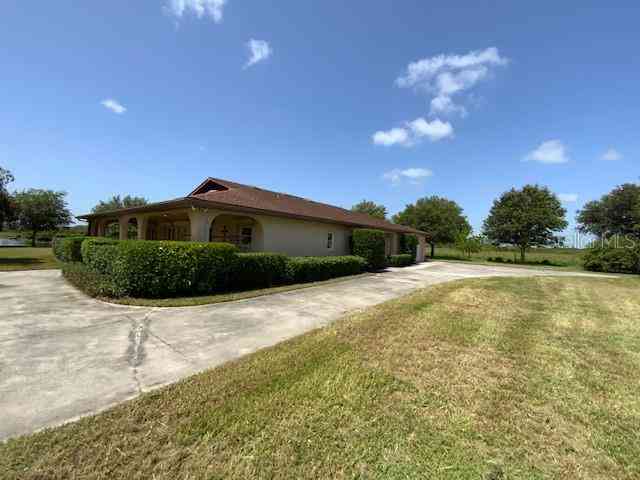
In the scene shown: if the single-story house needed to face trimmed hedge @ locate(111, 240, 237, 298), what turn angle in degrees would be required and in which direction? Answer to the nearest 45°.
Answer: approximately 45° to its left

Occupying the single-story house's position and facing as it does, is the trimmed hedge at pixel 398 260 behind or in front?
behind

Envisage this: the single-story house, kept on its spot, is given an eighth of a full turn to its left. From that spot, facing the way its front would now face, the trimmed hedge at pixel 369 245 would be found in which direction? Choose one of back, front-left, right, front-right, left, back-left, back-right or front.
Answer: left

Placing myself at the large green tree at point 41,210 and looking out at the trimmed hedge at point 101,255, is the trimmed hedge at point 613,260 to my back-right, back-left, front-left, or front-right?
front-left

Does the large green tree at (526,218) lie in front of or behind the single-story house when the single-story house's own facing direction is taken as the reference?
behind

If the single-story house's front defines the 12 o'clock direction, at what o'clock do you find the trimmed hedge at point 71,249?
The trimmed hedge is roughly at 2 o'clock from the single-story house.

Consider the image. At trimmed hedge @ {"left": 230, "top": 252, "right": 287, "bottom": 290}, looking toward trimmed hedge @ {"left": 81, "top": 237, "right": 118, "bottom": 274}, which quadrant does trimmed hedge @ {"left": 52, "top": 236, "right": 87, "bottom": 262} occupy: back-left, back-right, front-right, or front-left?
front-right

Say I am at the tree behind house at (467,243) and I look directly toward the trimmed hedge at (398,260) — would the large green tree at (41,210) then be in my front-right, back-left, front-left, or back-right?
front-right
